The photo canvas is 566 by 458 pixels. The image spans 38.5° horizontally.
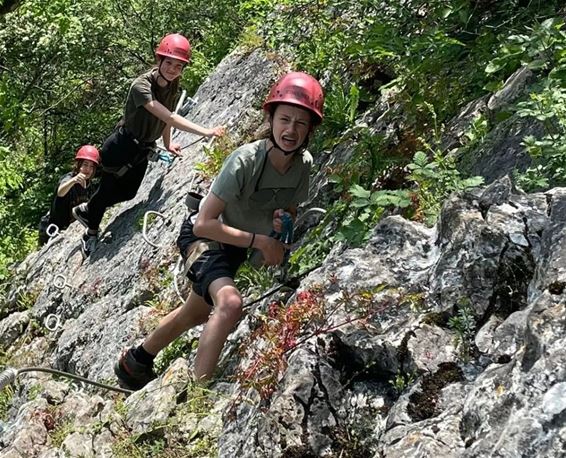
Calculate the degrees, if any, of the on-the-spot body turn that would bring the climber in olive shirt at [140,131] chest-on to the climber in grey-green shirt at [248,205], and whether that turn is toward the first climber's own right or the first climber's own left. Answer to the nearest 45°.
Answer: approximately 45° to the first climber's own right

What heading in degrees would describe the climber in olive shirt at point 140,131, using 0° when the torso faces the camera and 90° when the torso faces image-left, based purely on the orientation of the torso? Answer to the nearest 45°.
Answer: approximately 315°

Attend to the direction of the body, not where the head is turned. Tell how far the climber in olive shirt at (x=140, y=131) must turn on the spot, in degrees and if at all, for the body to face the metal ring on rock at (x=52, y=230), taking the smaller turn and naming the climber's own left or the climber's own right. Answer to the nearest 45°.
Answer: approximately 180°

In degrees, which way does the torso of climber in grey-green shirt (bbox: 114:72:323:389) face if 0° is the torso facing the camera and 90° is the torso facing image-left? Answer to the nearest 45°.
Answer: approximately 315°

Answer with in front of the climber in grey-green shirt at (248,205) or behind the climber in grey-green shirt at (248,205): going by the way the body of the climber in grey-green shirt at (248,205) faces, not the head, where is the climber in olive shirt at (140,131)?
behind
